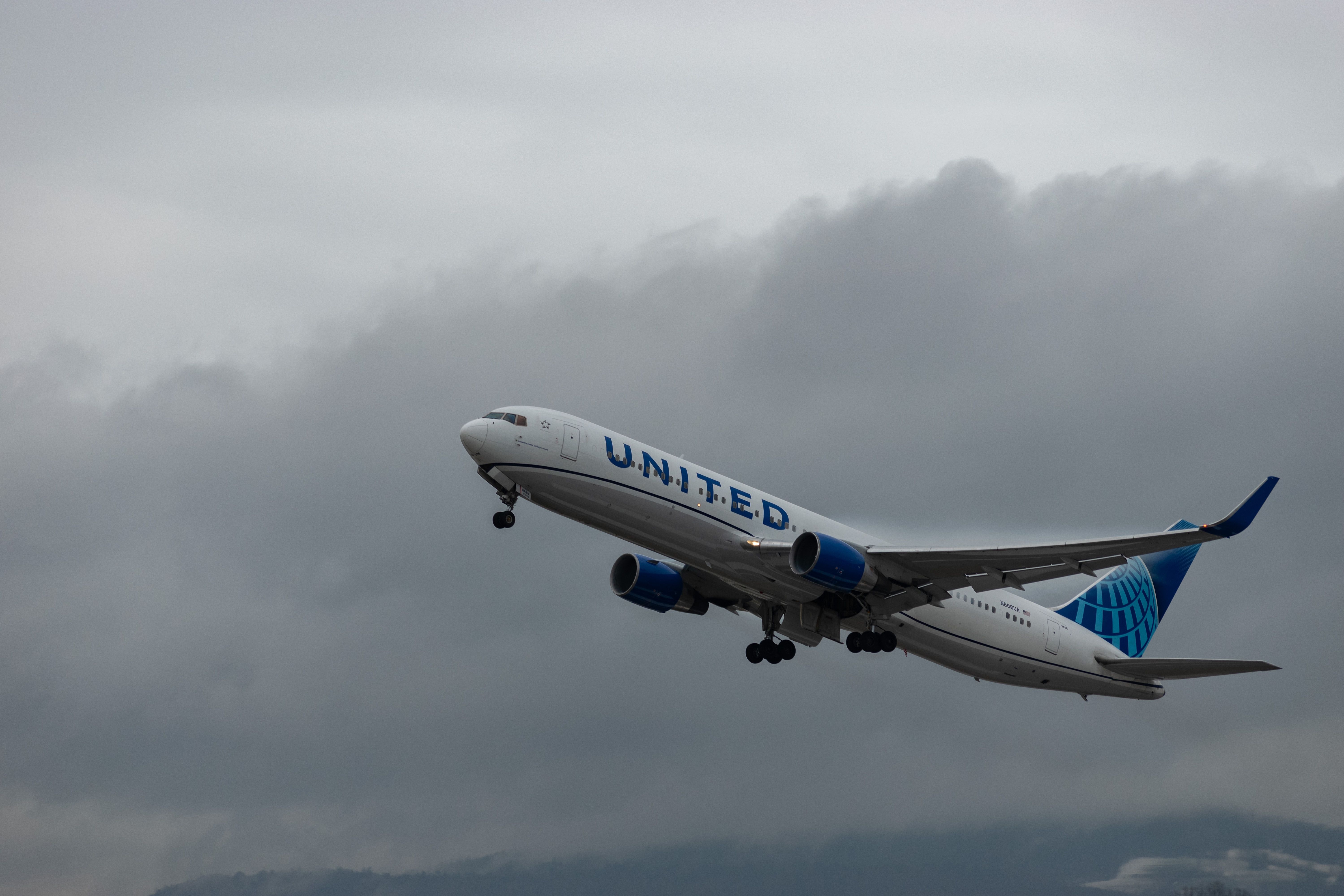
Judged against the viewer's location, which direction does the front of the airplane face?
facing the viewer and to the left of the viewer
